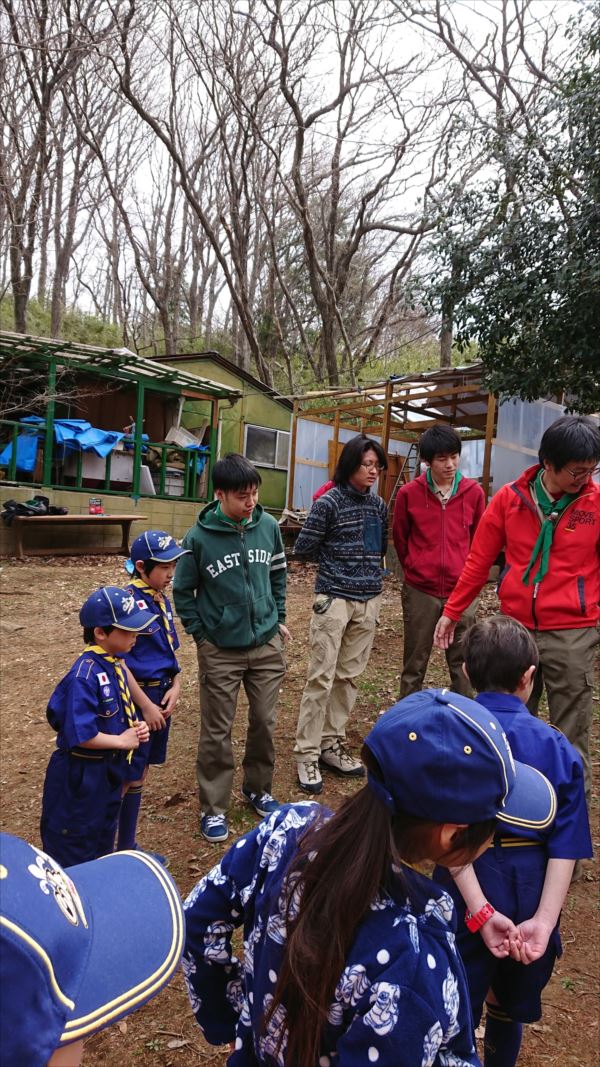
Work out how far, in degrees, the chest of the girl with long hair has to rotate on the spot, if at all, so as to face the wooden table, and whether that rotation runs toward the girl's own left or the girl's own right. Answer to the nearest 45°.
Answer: approximately 90° to the girl's own left

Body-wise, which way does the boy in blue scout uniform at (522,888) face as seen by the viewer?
away from the camera

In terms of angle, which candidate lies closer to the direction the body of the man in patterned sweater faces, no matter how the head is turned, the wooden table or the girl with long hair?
the girl with long hair

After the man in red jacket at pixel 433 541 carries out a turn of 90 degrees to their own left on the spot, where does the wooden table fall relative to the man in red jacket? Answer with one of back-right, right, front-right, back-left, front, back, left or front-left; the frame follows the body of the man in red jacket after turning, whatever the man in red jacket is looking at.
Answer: back-left

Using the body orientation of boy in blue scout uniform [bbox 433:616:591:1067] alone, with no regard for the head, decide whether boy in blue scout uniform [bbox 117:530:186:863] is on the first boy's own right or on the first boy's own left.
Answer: on the first boy's own left

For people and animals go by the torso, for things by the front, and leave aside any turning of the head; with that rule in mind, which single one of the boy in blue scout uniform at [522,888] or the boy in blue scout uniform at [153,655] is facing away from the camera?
the boy in blue scout uniform at [522,888]

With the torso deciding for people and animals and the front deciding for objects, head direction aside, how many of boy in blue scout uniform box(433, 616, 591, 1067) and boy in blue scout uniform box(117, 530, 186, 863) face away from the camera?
1

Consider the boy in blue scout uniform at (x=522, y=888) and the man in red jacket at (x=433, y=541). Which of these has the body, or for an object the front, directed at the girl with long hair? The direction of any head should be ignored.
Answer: the man in red jacket

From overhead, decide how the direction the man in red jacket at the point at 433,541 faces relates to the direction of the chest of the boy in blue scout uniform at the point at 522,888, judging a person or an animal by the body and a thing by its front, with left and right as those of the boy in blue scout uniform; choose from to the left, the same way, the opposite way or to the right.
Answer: the opposite way

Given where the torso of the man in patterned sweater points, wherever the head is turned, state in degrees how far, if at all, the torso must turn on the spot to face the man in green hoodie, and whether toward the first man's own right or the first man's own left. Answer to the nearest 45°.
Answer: approximately 90° to the first man's own right

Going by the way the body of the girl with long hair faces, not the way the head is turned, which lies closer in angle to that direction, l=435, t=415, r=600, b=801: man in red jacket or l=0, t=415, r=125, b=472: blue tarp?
the man in red jacket
